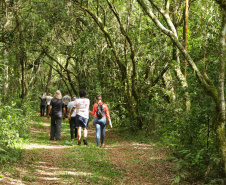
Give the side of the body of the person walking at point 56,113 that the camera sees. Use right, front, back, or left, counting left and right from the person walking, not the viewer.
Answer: back

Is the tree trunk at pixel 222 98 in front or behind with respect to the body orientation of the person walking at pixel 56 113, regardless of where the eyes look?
behind
